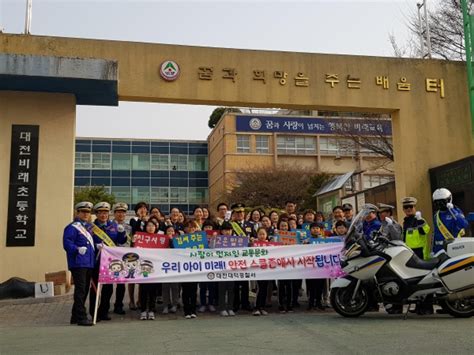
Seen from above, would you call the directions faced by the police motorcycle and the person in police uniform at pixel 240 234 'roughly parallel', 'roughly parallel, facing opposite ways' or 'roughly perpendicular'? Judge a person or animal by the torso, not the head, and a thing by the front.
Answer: roughly perpendicular

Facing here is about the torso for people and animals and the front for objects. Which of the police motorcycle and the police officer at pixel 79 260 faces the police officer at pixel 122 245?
the police motorcycle

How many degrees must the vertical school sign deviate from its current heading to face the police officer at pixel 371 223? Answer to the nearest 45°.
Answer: approximately 45° to its left

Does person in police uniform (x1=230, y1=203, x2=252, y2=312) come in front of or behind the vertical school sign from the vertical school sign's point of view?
in front

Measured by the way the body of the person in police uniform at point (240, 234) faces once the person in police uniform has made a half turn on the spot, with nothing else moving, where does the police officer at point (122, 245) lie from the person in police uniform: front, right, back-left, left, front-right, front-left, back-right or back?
left

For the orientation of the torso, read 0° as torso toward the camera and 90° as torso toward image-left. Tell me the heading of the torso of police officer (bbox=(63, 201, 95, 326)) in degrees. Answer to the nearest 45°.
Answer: approximately 315°

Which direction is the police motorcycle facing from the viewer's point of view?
to the viewer's left

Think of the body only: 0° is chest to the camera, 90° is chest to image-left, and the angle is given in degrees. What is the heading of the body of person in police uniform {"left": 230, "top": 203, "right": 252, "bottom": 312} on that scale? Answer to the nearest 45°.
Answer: approximately 0°

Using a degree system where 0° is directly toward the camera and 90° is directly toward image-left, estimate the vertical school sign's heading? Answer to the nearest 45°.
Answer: approximately 0°

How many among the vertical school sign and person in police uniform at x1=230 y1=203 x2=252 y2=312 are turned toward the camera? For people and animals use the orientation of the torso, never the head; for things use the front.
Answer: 2
